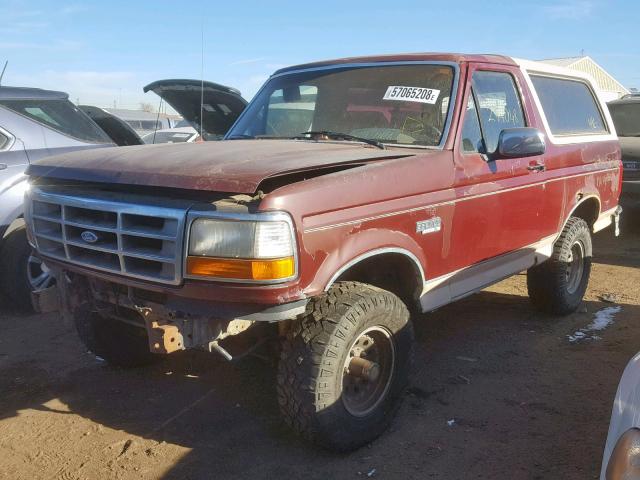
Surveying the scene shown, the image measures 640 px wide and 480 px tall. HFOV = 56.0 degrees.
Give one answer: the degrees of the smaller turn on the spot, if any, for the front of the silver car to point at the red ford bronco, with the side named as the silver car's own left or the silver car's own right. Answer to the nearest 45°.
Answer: approximately 180°

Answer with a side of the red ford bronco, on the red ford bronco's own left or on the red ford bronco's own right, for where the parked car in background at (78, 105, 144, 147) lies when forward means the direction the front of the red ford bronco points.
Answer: on the red ford bronco's own right

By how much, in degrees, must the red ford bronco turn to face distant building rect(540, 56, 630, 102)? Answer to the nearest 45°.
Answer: approximately 180°

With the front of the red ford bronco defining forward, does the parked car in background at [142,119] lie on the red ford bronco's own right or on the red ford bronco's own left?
on the red ford bronco's own right

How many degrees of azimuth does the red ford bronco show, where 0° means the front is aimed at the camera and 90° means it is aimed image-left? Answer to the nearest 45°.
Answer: approximately 45°

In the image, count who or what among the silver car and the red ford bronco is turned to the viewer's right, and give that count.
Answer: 0

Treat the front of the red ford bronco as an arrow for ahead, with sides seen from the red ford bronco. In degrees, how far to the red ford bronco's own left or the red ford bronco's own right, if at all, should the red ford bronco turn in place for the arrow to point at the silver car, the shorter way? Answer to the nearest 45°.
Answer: approximately 90° to the red ford bronco's own right
